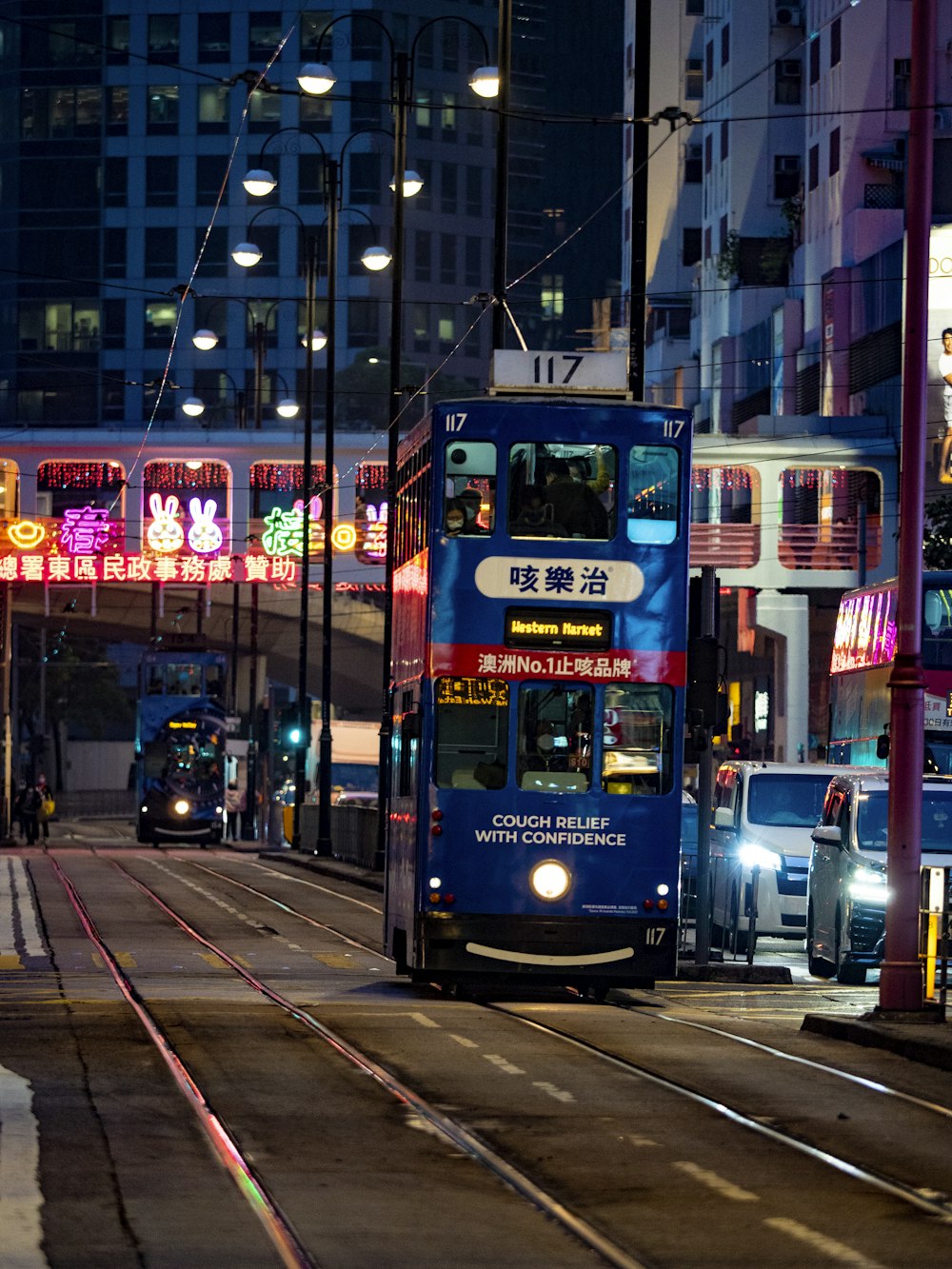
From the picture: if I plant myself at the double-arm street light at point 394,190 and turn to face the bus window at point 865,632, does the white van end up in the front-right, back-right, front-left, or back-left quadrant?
front-right

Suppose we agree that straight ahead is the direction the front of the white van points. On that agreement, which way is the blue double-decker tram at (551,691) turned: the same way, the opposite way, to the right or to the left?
the same way

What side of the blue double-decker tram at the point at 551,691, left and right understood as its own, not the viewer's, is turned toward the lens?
front

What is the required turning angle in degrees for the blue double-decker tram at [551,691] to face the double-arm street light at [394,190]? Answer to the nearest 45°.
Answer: approximately 180°

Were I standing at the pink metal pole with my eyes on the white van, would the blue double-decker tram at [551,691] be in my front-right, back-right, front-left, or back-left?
front-left

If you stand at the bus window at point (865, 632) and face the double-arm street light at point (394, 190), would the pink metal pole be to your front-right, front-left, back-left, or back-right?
back-left

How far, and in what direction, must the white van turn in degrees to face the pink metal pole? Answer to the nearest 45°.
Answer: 0° — it already faces it

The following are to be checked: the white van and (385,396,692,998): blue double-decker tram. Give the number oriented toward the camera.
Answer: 2

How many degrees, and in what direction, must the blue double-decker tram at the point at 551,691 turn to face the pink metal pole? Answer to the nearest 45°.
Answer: approximately 45° to its left

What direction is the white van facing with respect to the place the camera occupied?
facing the viewer
